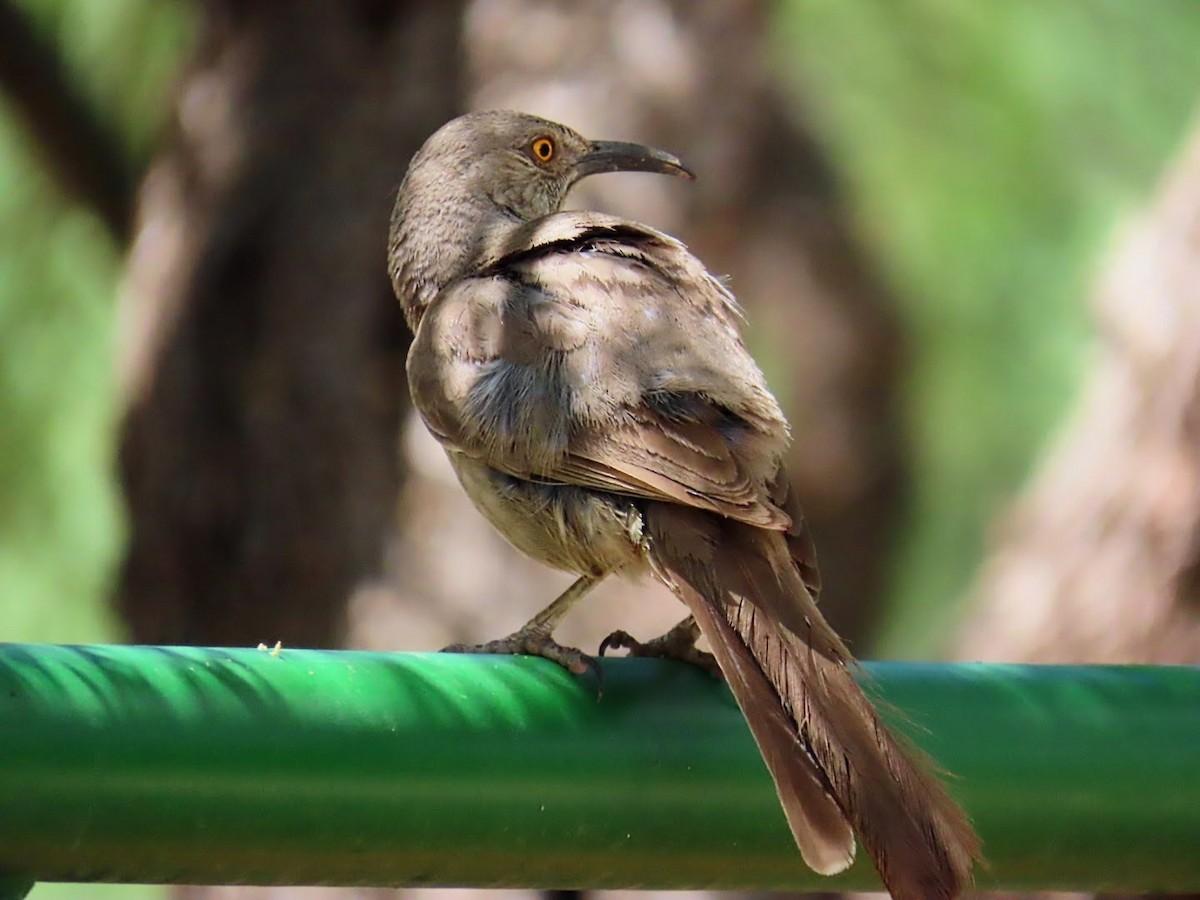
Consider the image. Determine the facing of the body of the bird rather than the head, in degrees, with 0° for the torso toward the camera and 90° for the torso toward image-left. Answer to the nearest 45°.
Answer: approximately 135°
